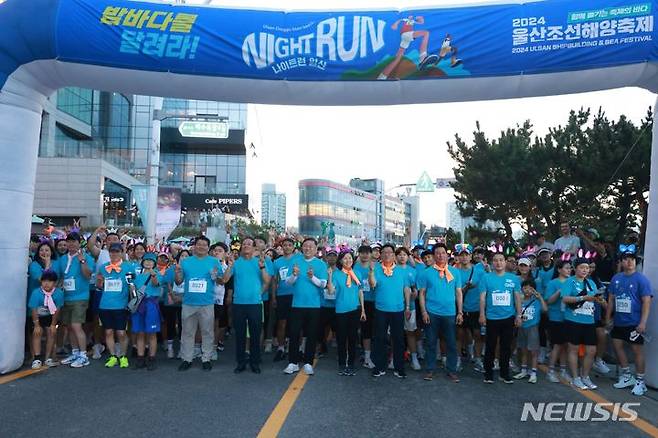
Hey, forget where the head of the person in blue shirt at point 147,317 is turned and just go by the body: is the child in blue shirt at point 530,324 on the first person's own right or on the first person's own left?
on the first person's own left

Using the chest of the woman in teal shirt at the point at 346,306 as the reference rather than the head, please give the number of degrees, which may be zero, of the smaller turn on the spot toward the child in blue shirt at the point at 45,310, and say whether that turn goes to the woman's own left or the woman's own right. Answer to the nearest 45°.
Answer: approximately 90° to the woman's own right

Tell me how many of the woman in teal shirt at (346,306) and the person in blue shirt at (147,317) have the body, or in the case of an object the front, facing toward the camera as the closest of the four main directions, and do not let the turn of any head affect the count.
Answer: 2

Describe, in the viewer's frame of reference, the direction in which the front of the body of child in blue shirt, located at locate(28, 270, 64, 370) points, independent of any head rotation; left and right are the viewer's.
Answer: facing the viewer

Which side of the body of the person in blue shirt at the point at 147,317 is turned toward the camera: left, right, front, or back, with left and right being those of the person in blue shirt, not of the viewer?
front

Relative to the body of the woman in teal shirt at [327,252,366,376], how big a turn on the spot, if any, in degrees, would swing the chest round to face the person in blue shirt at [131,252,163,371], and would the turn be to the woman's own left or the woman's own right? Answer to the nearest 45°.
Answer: approximately 90° to the woman's own right

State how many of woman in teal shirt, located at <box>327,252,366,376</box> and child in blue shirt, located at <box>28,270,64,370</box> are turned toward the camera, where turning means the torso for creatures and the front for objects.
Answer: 2

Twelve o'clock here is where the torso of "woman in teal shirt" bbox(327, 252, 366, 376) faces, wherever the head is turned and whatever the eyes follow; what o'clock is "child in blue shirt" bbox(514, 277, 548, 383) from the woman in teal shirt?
The child in blue shirt is roughly at 9 o'clock from the woman in teal shirt.

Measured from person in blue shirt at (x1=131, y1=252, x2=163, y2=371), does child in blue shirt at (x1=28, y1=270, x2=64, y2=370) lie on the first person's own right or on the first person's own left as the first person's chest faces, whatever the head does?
on the first person's own right
